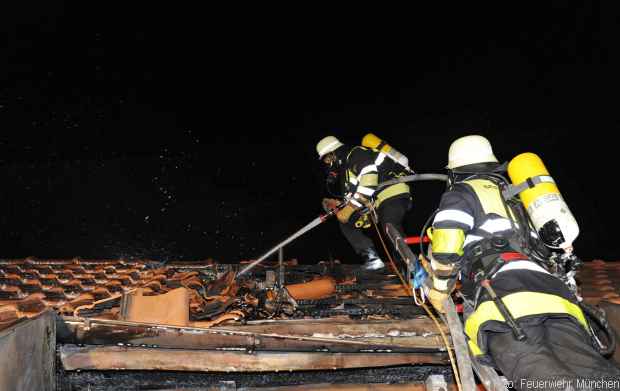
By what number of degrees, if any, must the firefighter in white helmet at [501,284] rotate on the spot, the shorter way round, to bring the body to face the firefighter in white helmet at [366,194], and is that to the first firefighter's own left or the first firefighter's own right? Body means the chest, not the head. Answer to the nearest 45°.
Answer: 0° — they already face them

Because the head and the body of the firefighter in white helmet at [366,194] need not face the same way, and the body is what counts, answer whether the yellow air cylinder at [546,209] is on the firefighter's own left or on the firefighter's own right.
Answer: on the firefighter's own left

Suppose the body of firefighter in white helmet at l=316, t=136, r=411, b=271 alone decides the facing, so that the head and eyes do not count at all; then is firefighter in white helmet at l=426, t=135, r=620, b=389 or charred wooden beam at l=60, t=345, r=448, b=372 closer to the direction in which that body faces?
the charred wooden beam

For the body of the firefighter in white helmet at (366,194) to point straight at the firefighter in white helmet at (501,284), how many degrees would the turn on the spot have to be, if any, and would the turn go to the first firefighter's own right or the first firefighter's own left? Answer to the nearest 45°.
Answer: approximately 90° to the first firefighter's own left

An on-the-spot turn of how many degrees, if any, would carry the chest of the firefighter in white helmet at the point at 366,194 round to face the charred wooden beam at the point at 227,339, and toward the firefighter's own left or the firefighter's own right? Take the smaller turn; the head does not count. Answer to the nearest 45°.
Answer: approximately 90° to the firefighter's own left

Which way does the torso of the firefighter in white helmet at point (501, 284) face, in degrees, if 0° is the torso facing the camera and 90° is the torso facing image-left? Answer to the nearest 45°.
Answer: approximately 135°

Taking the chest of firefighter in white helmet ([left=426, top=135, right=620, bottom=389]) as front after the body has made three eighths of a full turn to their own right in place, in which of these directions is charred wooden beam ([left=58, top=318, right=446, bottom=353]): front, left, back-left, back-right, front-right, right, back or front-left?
back

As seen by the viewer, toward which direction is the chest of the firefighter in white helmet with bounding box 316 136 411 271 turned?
to the viewer's left

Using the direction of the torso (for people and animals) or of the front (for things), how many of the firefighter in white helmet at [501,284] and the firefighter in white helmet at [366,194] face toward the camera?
0
